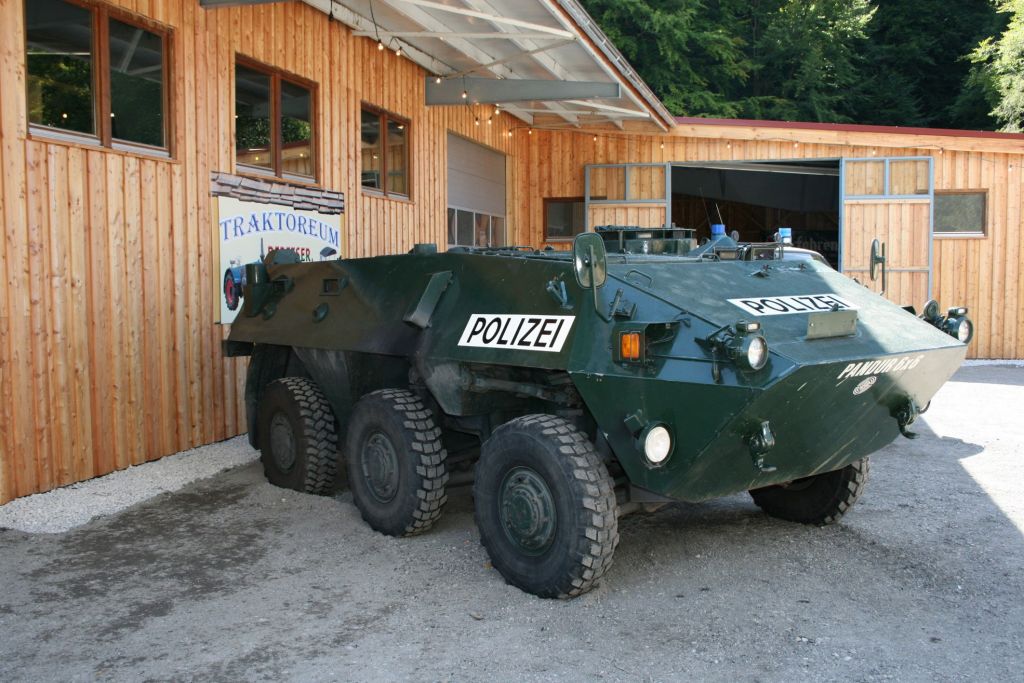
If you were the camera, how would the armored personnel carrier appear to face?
facing the viewer and to the right of the viewer

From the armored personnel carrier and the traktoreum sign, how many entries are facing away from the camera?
0

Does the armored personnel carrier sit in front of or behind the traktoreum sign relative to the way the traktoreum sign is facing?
in front

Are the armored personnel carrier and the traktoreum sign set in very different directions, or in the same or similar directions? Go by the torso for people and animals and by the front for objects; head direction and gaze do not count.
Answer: same or similar directions

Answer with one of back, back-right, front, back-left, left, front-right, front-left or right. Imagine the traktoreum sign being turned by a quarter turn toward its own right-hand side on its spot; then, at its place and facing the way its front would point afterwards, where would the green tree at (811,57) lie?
back

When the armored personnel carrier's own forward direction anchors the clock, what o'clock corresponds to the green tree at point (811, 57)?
The green tree is roughly at 8 o'clock from the armored personnel carrier.

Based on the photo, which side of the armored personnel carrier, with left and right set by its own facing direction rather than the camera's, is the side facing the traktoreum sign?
back

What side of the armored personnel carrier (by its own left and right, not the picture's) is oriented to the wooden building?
back

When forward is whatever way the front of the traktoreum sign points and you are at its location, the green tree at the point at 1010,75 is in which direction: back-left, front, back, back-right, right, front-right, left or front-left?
left

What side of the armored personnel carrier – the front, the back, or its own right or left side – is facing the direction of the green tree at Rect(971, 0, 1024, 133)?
left

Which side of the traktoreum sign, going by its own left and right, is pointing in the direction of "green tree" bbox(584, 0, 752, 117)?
left

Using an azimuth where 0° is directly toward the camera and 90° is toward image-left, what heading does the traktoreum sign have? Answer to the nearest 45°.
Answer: approximately 315°
